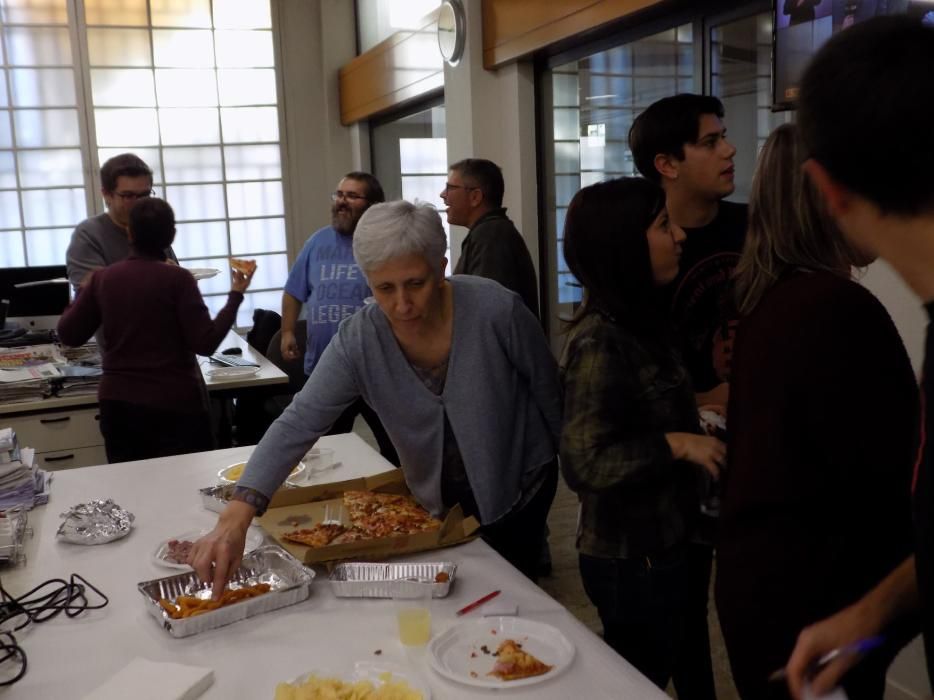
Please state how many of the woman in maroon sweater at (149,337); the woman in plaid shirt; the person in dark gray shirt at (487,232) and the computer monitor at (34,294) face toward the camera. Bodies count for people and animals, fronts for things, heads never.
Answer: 1

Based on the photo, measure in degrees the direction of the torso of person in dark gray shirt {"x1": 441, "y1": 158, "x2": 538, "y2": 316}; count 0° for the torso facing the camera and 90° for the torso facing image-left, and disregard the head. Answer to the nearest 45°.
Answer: approximately 90°

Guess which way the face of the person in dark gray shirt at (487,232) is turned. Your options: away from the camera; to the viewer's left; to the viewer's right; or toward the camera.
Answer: to the viewer's left

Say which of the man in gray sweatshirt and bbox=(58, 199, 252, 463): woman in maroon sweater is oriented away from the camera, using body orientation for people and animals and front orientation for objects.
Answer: the woman in maroon sweater

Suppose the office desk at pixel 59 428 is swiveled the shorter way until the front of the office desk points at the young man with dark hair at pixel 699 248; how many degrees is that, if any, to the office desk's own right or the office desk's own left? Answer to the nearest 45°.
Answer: approximately 45° to the office desk's own left

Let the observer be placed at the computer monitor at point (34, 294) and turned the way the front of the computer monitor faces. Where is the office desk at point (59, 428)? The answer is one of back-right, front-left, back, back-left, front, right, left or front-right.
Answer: front

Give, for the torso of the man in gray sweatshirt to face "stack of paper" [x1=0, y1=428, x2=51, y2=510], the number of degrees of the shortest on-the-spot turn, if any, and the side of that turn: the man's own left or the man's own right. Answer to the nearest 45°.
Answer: approximately 45° to the man's own right

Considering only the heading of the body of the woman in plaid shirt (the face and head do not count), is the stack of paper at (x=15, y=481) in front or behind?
behind

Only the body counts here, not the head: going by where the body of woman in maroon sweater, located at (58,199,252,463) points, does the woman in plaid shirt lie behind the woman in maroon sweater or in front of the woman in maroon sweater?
behind

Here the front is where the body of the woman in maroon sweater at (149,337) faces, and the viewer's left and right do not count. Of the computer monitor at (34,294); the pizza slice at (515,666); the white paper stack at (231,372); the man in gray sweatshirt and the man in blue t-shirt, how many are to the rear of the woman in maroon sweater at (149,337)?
1

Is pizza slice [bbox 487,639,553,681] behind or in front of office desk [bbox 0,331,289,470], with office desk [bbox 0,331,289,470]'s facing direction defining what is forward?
in front

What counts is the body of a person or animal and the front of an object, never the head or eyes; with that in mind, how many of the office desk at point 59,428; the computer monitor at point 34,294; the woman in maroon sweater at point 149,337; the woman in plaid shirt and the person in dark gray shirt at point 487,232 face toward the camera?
2

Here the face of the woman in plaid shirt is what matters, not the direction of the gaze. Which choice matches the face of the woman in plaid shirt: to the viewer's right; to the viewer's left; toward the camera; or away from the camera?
to the viewer's right

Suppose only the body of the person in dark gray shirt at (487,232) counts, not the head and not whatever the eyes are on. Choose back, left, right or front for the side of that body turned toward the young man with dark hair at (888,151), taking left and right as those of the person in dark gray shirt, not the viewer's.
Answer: left

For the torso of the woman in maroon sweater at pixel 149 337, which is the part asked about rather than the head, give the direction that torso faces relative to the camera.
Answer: away from the camera

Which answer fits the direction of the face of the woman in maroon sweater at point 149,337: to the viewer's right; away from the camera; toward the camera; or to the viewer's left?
away from the camera

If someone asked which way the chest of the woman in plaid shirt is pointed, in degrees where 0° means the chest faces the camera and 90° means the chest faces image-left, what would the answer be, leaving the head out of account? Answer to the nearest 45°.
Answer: approximately 270°
